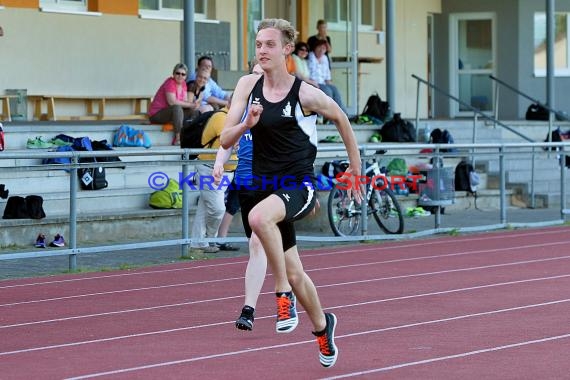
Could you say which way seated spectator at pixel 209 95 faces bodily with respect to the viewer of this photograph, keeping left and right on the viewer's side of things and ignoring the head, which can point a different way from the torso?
facing the viewer and to the left of the viewer

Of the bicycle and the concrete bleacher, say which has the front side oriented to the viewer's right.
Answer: the bicycle

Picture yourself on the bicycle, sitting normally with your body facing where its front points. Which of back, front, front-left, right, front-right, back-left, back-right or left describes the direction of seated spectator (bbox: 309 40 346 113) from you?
left

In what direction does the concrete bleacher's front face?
toward the camera

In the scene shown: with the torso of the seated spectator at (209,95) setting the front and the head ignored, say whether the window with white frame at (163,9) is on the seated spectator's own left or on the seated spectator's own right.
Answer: on the seated spectator's own right

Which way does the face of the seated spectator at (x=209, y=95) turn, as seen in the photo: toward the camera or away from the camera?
toward the camera

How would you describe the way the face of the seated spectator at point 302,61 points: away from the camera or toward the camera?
toward the camera

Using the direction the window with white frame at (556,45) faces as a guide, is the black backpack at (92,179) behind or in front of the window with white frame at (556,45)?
in front

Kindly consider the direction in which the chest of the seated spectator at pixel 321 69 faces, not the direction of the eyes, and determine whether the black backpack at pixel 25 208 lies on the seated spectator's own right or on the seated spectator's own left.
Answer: on the seated spectator's own right

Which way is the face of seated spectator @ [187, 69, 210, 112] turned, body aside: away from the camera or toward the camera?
toward the camera

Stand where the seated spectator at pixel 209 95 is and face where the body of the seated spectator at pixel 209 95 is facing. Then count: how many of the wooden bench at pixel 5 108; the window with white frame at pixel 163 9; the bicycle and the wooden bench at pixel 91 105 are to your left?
1

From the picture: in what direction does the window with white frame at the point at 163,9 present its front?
toward the camera

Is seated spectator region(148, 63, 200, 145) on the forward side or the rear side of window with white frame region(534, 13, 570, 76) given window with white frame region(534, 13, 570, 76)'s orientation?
on the forward side

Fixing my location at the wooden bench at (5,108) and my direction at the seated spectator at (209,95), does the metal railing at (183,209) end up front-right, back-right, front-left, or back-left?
front-right

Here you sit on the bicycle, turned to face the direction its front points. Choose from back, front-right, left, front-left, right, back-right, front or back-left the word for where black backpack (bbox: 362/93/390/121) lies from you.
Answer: left

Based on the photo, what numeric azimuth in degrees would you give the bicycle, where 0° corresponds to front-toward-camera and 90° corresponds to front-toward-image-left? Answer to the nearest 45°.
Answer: approximately 270°

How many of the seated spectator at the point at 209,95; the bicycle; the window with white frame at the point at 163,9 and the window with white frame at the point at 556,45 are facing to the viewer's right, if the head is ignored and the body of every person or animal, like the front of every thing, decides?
1

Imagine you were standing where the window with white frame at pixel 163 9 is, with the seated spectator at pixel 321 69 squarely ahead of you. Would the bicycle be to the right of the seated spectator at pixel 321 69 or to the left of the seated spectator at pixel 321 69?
right

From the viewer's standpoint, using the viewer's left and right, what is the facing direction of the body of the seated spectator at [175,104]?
facing the viewer and to the right of the viewer

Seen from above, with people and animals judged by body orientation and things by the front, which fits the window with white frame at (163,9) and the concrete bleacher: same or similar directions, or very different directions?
same or similar directions

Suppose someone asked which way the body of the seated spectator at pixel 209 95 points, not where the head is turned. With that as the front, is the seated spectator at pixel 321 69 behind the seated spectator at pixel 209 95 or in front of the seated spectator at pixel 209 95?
behind
